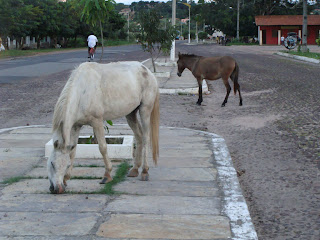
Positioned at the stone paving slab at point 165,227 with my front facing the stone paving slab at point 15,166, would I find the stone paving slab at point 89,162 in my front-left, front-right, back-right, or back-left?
front-right

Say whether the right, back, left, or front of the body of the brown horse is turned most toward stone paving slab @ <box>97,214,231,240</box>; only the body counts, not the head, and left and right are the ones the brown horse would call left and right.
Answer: left

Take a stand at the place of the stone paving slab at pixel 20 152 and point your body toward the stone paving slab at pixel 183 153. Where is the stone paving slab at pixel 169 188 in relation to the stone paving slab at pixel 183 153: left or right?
right

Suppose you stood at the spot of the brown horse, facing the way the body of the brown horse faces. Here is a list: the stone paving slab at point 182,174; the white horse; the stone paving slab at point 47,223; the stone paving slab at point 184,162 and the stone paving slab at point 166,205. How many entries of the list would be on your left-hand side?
5

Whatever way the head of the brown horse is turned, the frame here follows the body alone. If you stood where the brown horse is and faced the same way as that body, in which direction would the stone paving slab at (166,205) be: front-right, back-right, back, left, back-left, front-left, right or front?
left

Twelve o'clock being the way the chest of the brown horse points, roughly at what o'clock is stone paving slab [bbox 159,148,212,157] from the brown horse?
The stone paving slab is roughly at 9 o'clock from the brown horse.

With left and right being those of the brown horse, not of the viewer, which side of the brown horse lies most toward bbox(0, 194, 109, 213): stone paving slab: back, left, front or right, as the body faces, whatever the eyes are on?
left

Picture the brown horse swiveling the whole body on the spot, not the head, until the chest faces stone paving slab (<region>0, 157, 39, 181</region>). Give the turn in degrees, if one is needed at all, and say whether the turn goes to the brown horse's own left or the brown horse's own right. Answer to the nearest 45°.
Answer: approximately 90° to the brown horse's own left

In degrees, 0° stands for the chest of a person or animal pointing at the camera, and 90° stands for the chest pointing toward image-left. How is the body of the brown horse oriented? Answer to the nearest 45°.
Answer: approximately 90°

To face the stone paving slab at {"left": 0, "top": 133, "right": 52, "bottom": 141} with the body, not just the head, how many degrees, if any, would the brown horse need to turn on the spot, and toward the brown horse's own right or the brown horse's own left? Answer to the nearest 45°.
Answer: approximately 45° to the brown horse's own left

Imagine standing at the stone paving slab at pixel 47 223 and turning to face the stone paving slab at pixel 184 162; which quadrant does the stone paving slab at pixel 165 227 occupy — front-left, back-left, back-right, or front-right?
front-right

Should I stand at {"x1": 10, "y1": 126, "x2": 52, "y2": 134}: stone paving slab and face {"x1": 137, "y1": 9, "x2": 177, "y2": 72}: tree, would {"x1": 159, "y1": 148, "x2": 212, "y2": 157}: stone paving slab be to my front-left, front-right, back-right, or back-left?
back-right

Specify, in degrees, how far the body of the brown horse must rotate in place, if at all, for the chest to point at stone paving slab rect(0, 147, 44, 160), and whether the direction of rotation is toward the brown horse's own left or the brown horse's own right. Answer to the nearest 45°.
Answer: approximately 45° to the brown horse's own left

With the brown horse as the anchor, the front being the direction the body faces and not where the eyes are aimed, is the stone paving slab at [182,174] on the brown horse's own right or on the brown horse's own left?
on the brown horse's own left
